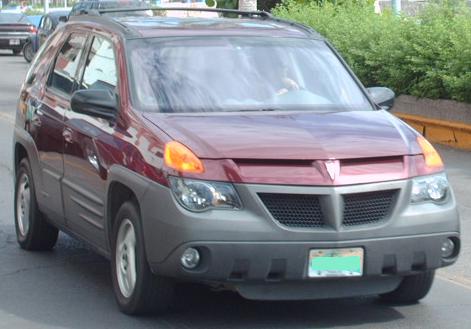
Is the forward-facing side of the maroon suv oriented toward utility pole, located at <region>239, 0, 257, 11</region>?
no

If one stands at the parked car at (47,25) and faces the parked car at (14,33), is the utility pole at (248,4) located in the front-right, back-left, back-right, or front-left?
back-right

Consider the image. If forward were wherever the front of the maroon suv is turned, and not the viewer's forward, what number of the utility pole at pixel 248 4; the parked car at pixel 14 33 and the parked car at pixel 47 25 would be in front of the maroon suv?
0

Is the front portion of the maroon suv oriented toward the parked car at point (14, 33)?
no

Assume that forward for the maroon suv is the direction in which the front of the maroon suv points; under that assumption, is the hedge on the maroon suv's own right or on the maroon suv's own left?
on the maroon suv's own left

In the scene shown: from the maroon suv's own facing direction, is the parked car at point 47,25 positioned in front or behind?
behind

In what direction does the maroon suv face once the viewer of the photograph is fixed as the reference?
facing the viewer and to the right of the viewer
